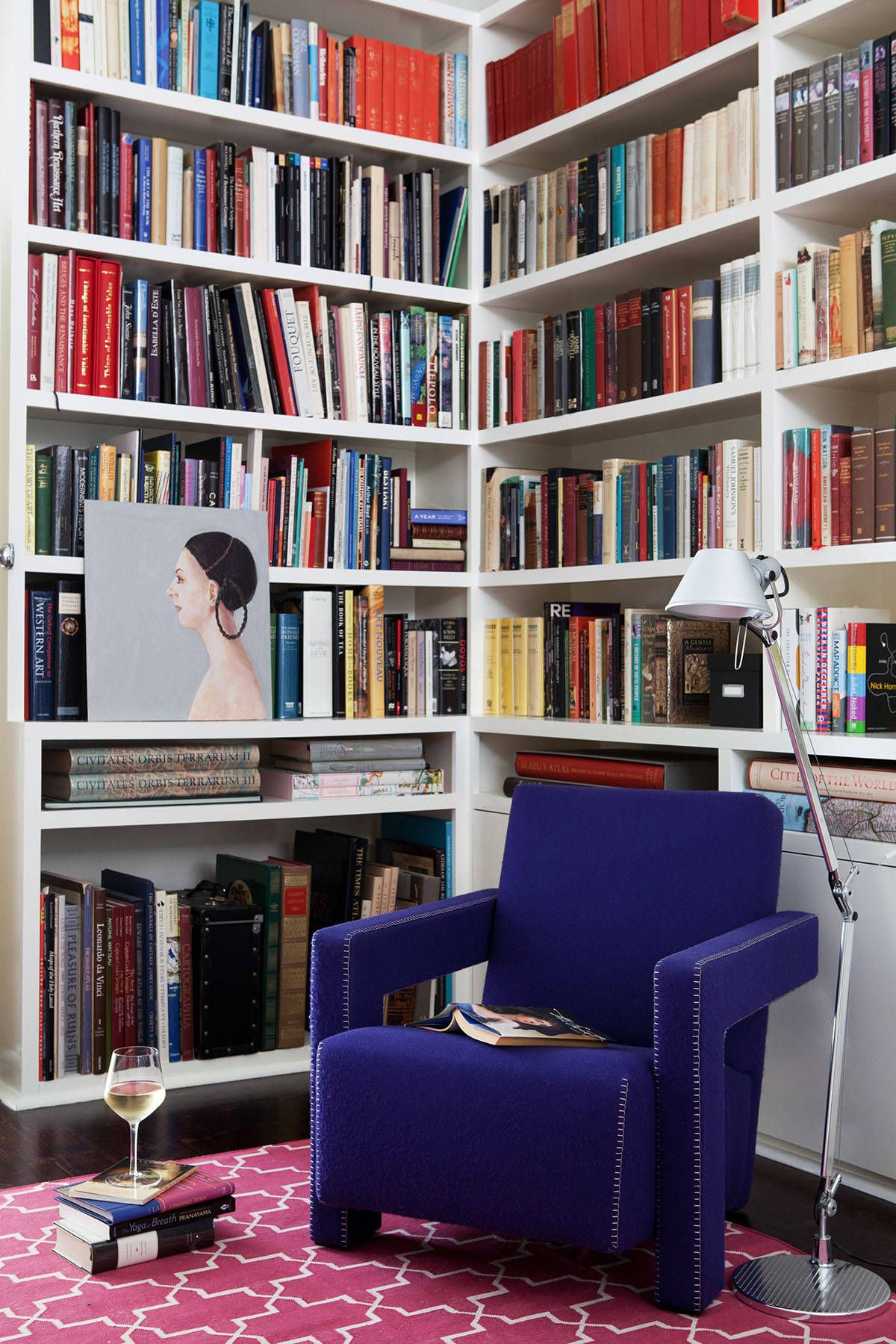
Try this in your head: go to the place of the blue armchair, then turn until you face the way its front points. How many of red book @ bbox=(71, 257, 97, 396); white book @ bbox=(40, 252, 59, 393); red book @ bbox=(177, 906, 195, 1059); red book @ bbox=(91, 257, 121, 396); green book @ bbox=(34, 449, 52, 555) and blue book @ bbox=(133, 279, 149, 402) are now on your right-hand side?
6

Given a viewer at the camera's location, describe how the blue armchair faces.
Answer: facing the viewer and to the left of the viewer

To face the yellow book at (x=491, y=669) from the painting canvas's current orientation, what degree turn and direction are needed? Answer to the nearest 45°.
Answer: approximately 90° to its left

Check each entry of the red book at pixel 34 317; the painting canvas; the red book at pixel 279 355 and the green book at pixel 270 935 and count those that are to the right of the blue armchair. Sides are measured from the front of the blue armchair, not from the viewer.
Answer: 4

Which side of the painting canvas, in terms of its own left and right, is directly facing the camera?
front

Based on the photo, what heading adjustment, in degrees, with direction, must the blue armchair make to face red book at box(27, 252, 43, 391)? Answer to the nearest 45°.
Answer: approximately 90° to its right

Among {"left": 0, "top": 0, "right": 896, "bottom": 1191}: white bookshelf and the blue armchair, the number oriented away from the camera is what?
0

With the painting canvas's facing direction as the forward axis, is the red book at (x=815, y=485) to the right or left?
on its left

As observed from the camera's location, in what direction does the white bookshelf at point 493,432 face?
facing the viewer
